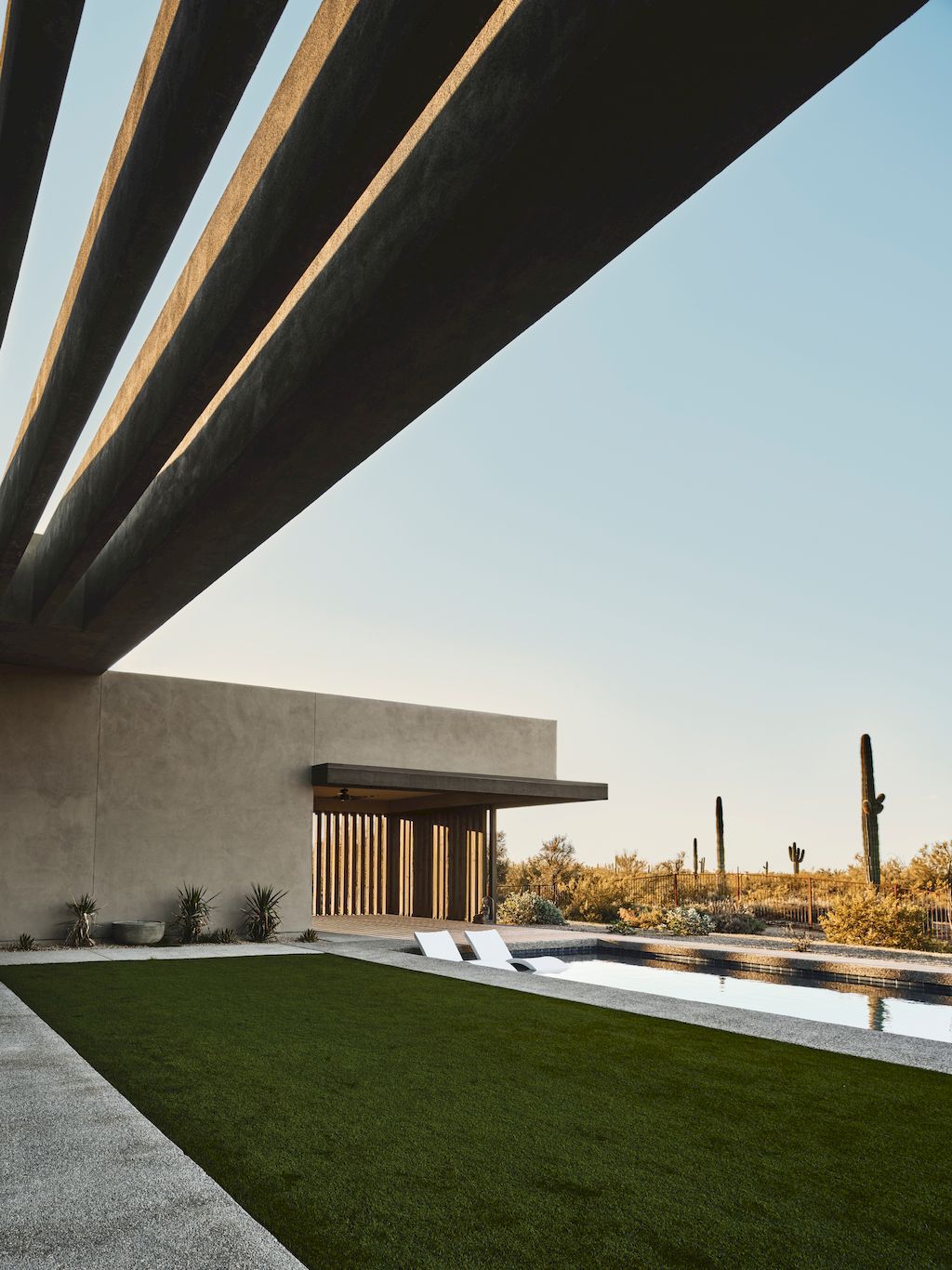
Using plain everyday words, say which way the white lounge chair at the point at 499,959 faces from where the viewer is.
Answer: facing the viewer and to the right of the viewer

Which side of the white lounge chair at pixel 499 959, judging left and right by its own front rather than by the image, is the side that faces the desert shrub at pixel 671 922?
left

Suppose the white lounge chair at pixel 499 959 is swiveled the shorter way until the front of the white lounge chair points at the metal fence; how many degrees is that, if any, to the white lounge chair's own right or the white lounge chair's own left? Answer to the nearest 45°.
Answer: approximately 90° to the white lounge chair's own left

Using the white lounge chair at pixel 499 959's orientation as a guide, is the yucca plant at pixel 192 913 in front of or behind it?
behind

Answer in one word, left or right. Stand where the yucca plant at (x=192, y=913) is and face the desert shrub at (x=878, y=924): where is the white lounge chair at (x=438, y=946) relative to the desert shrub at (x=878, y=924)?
right

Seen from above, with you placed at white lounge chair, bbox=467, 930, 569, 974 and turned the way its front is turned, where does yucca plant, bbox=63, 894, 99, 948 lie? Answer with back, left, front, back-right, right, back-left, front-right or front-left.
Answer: back-right

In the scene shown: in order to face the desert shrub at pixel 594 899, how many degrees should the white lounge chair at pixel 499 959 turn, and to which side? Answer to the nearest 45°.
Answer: approximately 135° to its left

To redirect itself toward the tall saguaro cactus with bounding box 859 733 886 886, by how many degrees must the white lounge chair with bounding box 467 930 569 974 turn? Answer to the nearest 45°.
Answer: approximately 90° to its left

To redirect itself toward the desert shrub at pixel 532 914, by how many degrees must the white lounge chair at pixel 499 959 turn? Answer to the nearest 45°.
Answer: approximately 135° to its left

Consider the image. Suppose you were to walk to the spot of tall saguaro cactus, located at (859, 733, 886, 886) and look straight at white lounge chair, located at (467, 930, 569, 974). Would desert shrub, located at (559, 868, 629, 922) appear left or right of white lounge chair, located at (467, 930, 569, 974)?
right
